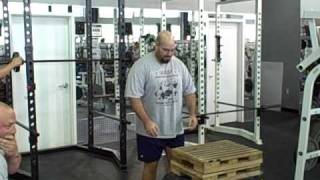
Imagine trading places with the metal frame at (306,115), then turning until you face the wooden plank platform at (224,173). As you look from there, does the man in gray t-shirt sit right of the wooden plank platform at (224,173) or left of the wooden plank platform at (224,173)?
right

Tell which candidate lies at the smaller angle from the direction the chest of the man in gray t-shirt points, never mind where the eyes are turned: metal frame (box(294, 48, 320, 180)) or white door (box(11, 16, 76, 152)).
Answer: the metal frame

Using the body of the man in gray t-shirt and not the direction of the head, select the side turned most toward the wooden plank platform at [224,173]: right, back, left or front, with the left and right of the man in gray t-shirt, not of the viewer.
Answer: front

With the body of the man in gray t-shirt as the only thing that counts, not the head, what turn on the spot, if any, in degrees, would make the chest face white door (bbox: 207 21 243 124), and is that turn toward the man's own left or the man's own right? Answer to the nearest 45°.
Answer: approximately 135° to the man's own left

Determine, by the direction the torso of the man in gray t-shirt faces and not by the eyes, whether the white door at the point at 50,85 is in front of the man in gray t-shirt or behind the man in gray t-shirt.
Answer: behind

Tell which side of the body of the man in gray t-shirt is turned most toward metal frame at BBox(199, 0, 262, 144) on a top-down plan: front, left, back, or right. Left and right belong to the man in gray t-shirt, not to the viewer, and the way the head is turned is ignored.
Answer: left

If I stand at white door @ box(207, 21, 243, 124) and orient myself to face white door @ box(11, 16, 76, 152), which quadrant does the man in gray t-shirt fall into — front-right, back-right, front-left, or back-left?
front-left

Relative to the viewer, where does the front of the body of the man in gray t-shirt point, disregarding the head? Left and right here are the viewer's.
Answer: facing the viewer and to the right of the viewer

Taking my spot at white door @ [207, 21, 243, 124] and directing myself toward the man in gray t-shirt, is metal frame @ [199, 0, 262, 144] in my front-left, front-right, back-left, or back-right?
front-left
